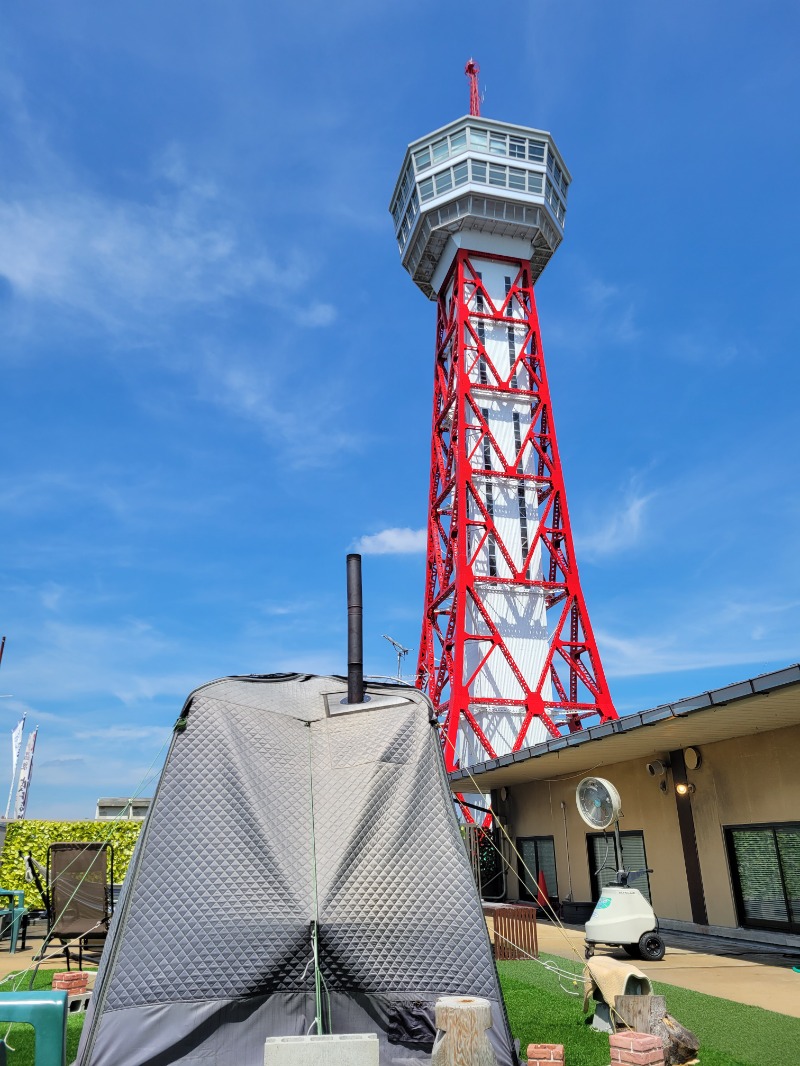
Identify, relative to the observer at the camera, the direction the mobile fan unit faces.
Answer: facing the viewer and to the left of the viewer

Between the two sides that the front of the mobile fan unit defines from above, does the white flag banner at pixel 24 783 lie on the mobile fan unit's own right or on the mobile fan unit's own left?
on the mobile fan unit's own right

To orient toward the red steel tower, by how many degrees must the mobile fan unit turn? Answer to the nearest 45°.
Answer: approximately 135° to its right

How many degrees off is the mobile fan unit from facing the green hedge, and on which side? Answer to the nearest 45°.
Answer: approximately 45° to its right

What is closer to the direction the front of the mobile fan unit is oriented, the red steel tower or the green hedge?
the green hedge

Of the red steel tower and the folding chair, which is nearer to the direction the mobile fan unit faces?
the folding chair

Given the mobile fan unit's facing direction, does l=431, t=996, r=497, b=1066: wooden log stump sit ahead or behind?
ahead

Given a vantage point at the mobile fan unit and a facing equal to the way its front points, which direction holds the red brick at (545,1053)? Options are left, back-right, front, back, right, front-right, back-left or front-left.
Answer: front-left

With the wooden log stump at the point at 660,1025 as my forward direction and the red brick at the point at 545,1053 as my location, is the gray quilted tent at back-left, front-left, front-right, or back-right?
back-left

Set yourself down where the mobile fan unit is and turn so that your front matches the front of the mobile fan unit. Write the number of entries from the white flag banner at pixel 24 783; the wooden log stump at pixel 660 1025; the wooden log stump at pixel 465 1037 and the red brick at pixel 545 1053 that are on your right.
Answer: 1

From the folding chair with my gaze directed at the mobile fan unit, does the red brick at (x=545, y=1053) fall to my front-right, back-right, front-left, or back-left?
front-right
